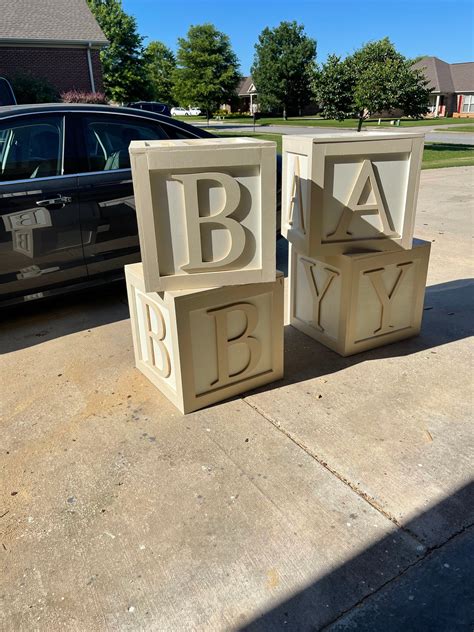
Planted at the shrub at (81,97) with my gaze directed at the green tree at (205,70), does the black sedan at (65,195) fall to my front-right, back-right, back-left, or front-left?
back-right

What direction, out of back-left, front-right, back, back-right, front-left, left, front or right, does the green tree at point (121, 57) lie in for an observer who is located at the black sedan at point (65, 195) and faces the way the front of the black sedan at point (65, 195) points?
back-right

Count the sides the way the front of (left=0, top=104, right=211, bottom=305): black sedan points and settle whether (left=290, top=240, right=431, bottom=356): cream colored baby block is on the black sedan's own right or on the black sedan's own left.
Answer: on the black sedan's own left

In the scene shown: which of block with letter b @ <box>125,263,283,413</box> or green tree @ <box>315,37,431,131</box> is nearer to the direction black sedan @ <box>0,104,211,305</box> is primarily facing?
the block with letter b

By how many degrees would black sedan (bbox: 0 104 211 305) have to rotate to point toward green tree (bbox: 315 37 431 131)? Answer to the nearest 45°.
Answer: approximately 180°

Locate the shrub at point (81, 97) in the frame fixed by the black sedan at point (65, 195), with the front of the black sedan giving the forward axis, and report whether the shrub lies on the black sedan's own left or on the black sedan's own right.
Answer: on the black sedan's own right

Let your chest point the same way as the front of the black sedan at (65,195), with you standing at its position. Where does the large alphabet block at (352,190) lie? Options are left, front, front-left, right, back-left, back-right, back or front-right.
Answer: left

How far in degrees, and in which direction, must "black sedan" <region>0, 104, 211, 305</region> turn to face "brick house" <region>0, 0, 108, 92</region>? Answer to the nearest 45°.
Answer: approximately 135° to its right

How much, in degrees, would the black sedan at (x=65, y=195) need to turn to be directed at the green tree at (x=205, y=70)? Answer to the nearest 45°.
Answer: approximately 135° to its right

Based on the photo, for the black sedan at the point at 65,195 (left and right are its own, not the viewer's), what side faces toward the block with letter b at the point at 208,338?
left

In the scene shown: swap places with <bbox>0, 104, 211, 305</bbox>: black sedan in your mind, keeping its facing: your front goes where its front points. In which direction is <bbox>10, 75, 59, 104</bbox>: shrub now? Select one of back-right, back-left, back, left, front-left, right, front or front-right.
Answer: back-right
